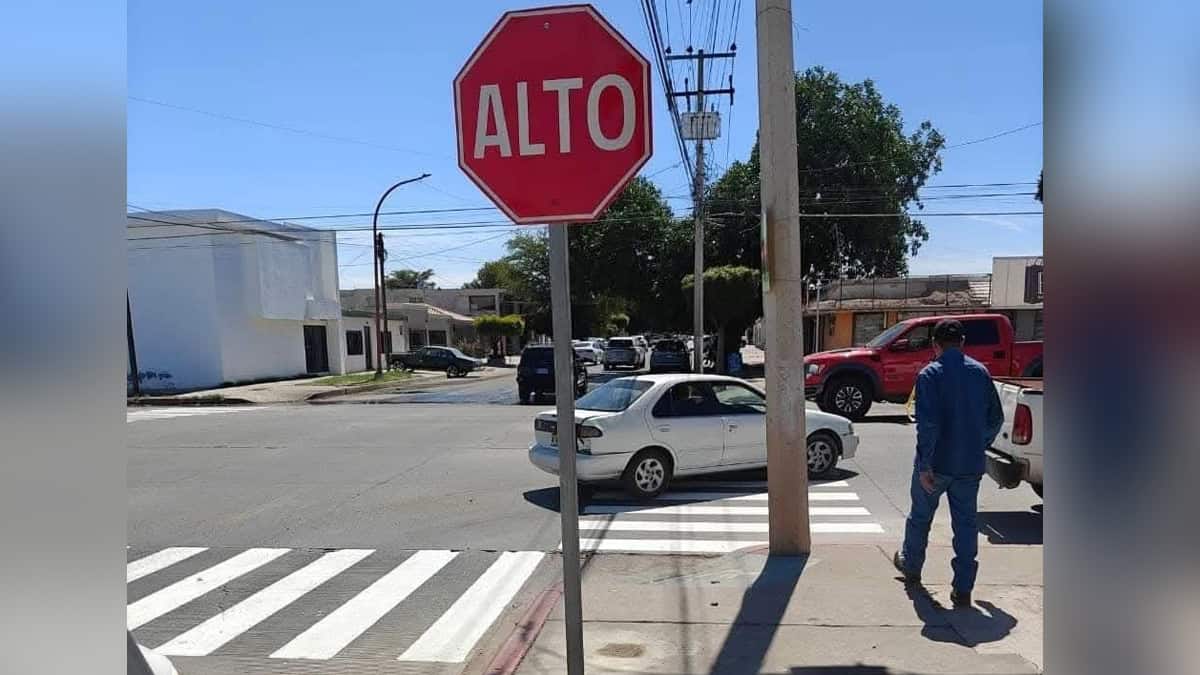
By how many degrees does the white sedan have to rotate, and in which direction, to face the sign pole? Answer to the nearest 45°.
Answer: approximately 135° to its right

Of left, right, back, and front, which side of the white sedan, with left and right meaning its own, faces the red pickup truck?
front

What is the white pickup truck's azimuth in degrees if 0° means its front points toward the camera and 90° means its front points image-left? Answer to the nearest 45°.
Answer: approximately 225°

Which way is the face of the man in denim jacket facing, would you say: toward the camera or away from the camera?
away from the camera

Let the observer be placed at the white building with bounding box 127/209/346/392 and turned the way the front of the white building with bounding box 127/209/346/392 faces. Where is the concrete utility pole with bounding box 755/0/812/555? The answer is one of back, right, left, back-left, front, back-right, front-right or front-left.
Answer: front-right

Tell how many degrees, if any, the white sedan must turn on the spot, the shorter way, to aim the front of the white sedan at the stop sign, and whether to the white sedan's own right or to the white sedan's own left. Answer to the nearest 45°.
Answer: approximately 135° to the white sedan's own right

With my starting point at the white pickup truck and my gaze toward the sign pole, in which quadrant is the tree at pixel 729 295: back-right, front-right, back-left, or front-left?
back-right

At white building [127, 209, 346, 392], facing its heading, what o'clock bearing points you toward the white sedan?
The white sedan is roughly at 1 o'clock from the white building.

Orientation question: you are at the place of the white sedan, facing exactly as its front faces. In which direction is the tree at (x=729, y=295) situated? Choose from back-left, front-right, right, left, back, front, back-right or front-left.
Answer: front-left

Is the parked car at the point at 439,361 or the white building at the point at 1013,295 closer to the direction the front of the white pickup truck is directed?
the white building

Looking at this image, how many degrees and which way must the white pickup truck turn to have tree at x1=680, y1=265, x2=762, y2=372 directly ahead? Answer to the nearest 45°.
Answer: approximately 90° to its left

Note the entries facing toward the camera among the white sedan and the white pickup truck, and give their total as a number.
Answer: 0

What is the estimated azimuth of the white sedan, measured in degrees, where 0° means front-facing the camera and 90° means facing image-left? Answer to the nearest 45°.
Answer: approximately 225°
